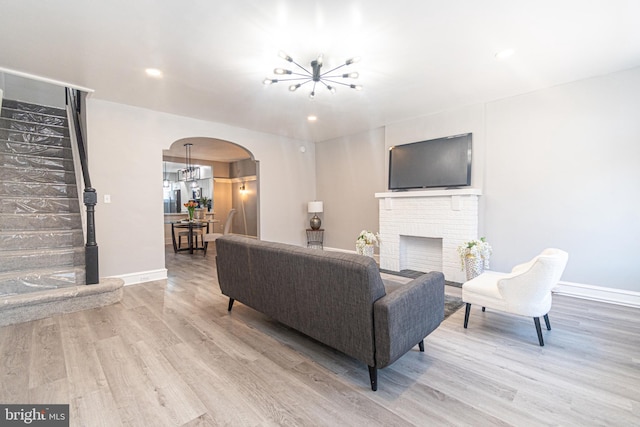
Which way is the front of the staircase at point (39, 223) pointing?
toward the camera

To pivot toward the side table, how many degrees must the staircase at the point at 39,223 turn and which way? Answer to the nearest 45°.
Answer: approximately 90° to its left

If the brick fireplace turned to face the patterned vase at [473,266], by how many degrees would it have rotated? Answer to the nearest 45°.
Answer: approximately 90° to its left

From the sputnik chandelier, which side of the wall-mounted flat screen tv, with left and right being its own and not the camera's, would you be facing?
front

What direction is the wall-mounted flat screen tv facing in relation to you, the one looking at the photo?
facing the viewer and to the left of the viewer

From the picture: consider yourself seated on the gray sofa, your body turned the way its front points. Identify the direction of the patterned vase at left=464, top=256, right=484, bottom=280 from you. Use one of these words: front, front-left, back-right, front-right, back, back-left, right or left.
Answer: front

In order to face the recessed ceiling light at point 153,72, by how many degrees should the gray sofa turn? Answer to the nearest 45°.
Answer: approximately 90° to its left

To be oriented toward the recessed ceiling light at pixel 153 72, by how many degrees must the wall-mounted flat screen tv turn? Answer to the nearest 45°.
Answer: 0° — it already faces it

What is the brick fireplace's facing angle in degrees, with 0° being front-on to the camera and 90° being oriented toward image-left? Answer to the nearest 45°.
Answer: approximately 45°

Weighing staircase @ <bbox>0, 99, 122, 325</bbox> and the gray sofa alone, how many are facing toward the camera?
1

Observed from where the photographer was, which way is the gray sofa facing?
facing away from the viewer and to the right of the viewer

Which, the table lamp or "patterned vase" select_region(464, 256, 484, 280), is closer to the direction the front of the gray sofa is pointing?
the patterned vase

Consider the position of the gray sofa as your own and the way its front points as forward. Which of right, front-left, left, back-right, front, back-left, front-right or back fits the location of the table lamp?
front-left
